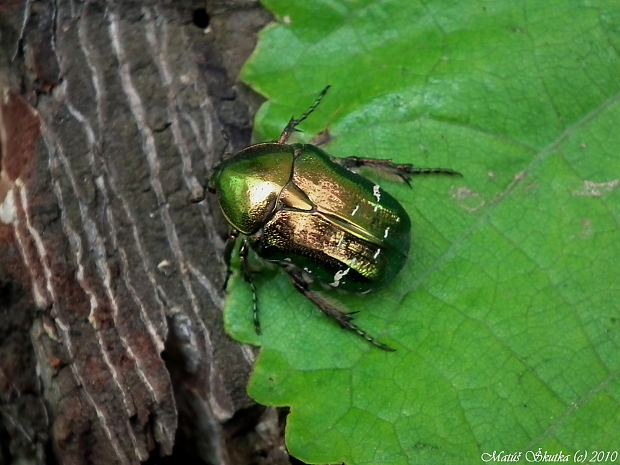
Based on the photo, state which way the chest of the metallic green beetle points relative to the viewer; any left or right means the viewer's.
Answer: facing away from the viewer and to the left of the viewer
